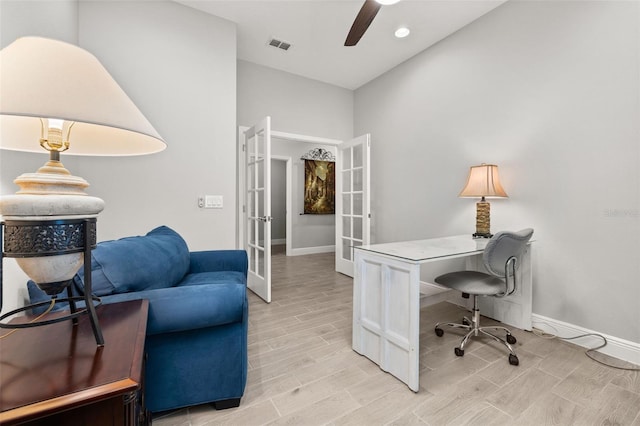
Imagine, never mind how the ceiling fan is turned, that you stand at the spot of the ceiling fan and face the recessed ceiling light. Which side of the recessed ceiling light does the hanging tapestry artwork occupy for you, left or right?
left

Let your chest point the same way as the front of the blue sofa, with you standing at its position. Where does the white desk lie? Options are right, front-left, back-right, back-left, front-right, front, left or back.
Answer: front

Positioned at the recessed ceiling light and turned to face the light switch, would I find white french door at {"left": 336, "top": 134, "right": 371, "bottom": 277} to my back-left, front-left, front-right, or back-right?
front-right

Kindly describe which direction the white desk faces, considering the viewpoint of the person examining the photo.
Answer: facing the viewer and to the right of the viewer

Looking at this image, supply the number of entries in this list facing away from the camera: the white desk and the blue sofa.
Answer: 0

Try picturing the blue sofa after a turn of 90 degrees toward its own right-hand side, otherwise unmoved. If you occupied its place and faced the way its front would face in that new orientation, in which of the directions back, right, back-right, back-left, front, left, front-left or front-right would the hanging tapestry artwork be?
back-left

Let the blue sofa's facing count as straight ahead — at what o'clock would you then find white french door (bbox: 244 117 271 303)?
The white french door is roughly at 10 o'clock from the blue sofa.

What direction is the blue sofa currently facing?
to the viewer's right
